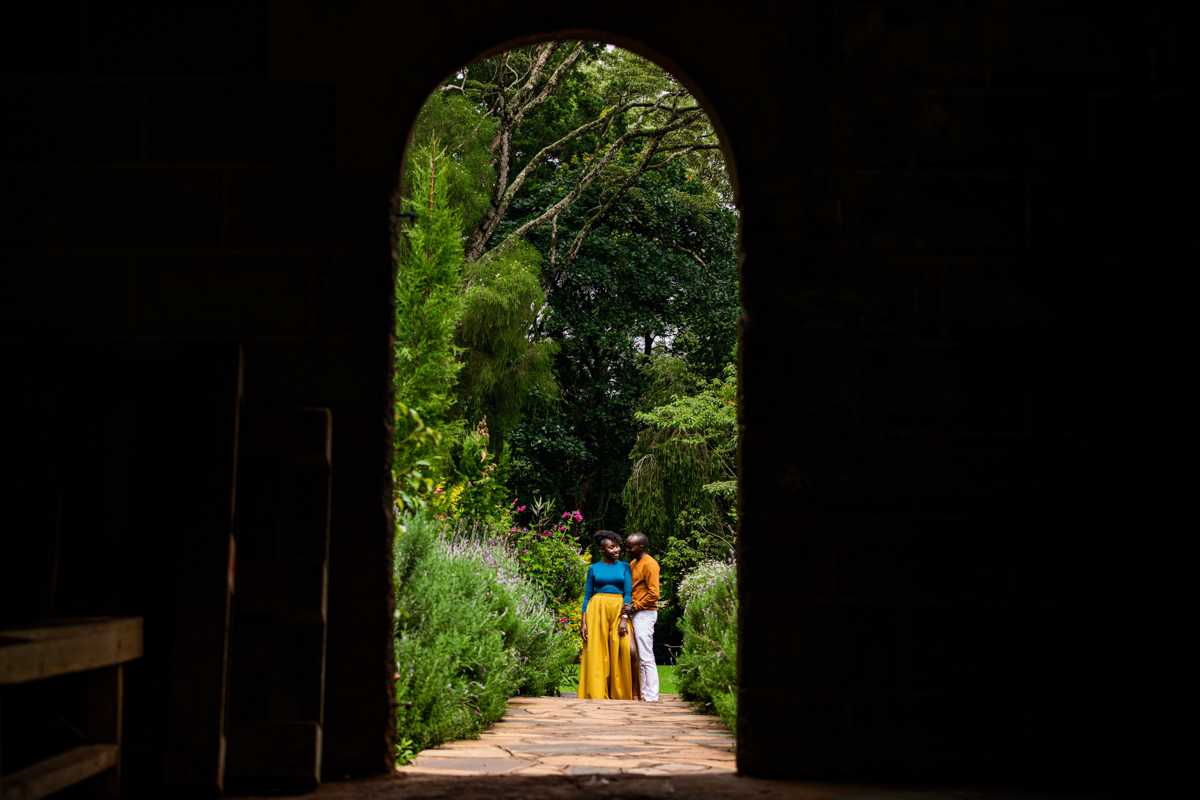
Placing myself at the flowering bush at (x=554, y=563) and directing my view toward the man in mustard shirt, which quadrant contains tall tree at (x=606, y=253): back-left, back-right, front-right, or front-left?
back-left

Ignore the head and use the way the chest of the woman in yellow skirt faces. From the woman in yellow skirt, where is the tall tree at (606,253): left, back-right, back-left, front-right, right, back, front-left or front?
back

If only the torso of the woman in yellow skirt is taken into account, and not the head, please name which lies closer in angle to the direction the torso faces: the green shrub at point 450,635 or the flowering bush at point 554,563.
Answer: the green shrub

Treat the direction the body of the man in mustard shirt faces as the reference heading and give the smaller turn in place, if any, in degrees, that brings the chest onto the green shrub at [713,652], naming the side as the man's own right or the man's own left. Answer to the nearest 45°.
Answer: approximately 90° to the man's own left

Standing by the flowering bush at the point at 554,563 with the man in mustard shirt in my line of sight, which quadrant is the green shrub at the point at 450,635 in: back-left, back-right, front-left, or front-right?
front-right

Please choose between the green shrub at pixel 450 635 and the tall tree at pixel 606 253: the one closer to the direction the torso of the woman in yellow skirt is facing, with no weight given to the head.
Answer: the green shrub

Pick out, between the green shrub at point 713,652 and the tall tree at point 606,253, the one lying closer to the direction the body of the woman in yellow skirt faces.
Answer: the green shrub

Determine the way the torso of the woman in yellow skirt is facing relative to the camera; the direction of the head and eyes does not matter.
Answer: toward the camera

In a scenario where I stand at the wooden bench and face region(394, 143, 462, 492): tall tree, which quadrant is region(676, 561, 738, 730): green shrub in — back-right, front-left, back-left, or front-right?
front-right

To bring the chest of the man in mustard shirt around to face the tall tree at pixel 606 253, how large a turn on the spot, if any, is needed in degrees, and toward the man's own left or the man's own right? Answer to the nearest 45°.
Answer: approximately 90° to the man's own right

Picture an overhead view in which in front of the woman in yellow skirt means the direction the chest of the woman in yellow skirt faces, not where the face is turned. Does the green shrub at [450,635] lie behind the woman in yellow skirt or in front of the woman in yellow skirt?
in front

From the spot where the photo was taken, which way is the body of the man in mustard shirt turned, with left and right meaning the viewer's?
facing to the left of the viewer
